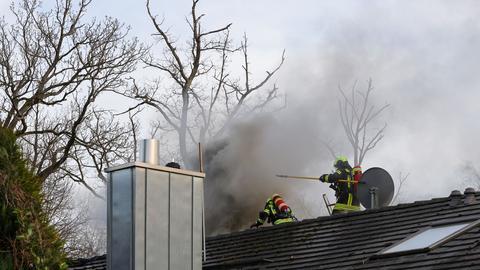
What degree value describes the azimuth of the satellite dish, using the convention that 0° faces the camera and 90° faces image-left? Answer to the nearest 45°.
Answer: approximately 180°

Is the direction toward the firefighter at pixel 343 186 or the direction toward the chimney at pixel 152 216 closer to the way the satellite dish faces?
the firefighter

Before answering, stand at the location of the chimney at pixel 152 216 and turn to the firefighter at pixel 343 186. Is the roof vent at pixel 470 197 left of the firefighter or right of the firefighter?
right

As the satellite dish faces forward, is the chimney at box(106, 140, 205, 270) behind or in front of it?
behind

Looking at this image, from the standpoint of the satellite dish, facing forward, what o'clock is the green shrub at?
The green shrub is roughly at 7 o'clock from the satellite dish.

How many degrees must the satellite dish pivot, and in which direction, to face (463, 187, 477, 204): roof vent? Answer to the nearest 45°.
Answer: approximately 135° to its right
